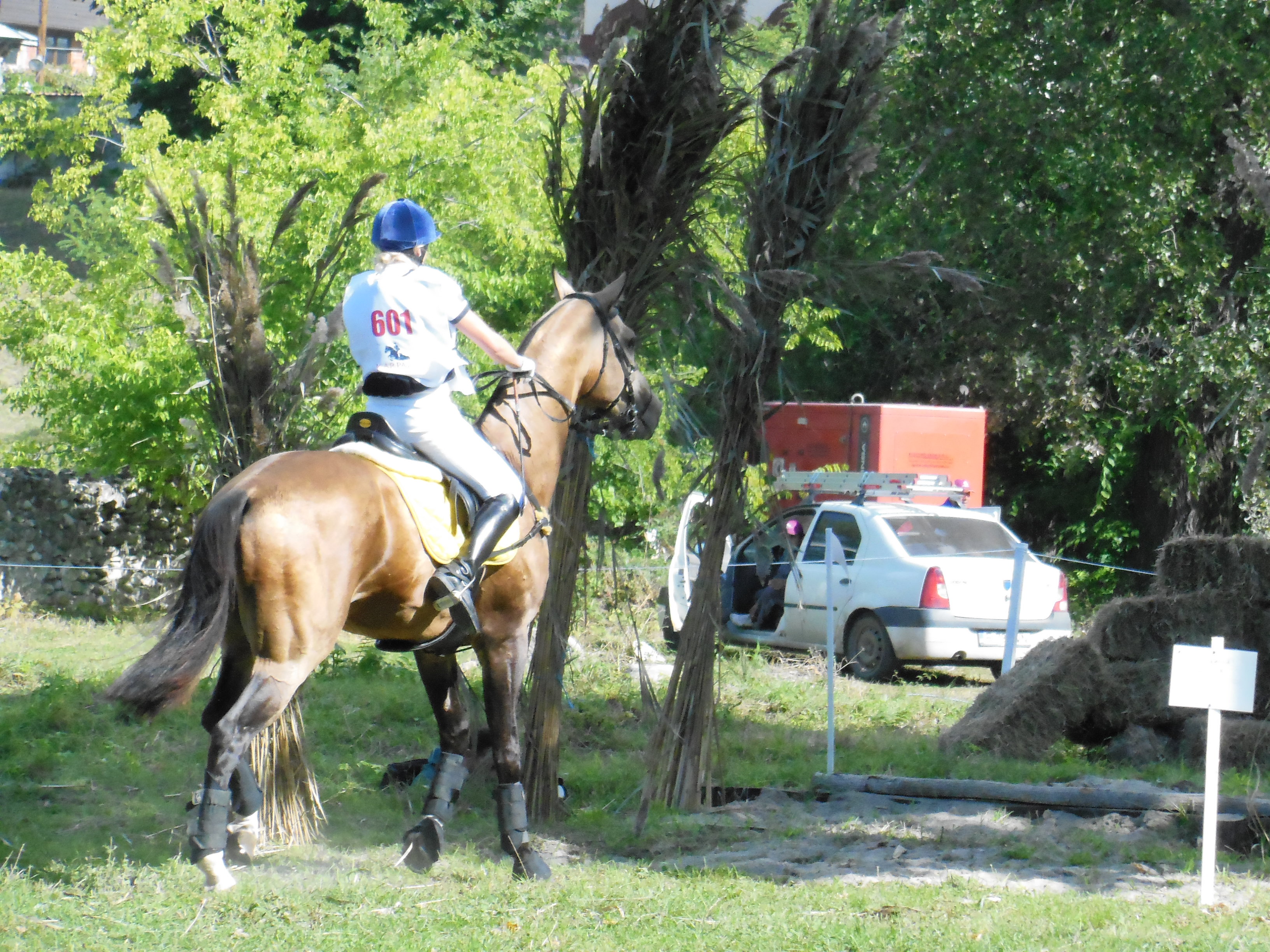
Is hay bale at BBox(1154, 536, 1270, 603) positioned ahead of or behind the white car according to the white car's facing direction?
behind

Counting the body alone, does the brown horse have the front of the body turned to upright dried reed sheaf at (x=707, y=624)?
yes

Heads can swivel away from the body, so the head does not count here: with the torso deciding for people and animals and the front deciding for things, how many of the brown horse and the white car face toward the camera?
0

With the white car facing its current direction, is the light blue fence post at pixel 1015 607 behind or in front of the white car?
behind

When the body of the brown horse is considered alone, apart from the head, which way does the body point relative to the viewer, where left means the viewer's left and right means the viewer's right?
facing away from the viewer and to the right of the viewer

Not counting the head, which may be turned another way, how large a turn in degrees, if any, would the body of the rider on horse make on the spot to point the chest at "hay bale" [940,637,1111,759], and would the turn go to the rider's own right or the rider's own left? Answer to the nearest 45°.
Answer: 0° — they already face it

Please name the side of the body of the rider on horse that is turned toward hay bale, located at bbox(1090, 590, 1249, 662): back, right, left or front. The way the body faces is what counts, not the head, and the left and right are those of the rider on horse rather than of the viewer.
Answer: front

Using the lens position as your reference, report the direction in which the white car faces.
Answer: facing away from the viewer and to the left of the viewer

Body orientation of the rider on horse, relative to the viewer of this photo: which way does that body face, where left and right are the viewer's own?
facing away from the viewer and to the right of the viewer

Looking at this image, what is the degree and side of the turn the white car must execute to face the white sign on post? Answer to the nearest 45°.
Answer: approximately 135° to its left

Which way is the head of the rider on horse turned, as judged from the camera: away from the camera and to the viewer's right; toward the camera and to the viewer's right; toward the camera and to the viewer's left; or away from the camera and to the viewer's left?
away from the camera and to the viewer's right

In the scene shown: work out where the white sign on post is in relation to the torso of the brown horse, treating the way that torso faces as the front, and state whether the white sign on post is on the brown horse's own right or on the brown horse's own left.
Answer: on the brown horse's own right

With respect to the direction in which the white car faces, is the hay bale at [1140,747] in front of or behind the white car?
behind

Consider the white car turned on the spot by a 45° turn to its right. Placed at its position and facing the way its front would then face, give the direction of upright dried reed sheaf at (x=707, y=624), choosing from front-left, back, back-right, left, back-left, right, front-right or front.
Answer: back

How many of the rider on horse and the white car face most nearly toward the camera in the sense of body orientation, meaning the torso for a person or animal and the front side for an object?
0
